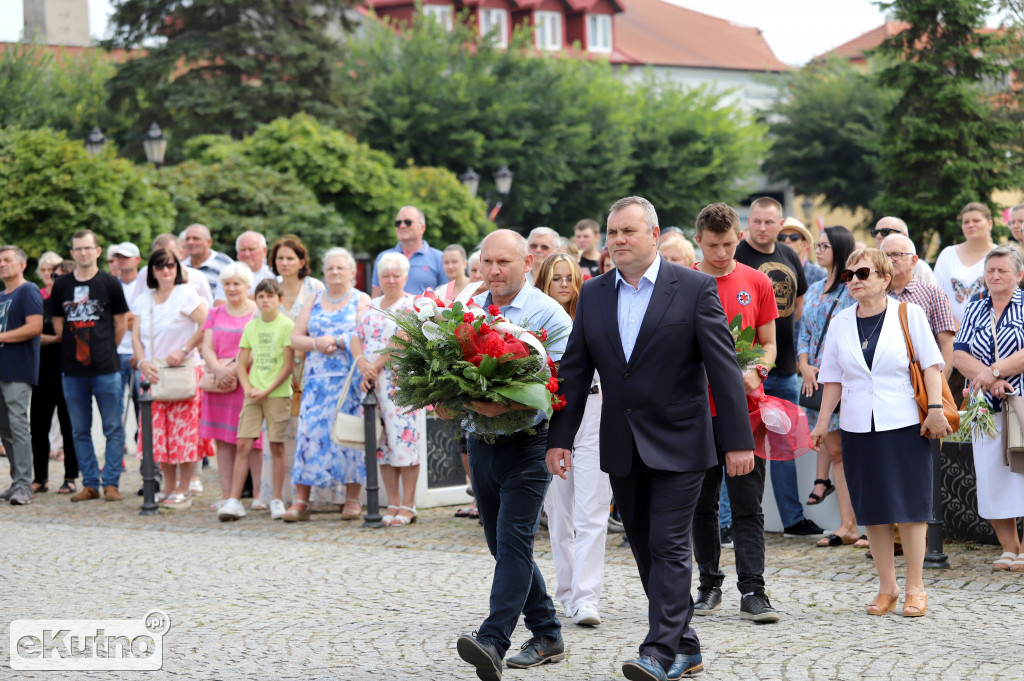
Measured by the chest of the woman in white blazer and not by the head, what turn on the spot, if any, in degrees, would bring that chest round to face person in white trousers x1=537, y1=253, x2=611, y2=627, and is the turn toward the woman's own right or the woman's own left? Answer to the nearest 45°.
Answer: approximately 45° to the woman's own right

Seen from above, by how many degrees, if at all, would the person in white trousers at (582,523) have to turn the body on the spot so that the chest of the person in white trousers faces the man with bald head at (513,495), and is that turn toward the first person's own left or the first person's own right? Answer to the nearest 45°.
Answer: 0° — they already face them

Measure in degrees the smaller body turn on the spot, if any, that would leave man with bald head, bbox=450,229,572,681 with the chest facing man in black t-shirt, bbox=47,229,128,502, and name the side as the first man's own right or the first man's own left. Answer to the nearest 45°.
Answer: approximately 90° to the first man's own right

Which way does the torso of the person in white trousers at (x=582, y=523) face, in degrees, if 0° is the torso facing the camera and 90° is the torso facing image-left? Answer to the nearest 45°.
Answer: approximately 0°

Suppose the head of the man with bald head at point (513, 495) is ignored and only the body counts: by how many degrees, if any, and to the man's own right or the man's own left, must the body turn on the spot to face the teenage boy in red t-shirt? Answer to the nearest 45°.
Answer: approximately 180°
